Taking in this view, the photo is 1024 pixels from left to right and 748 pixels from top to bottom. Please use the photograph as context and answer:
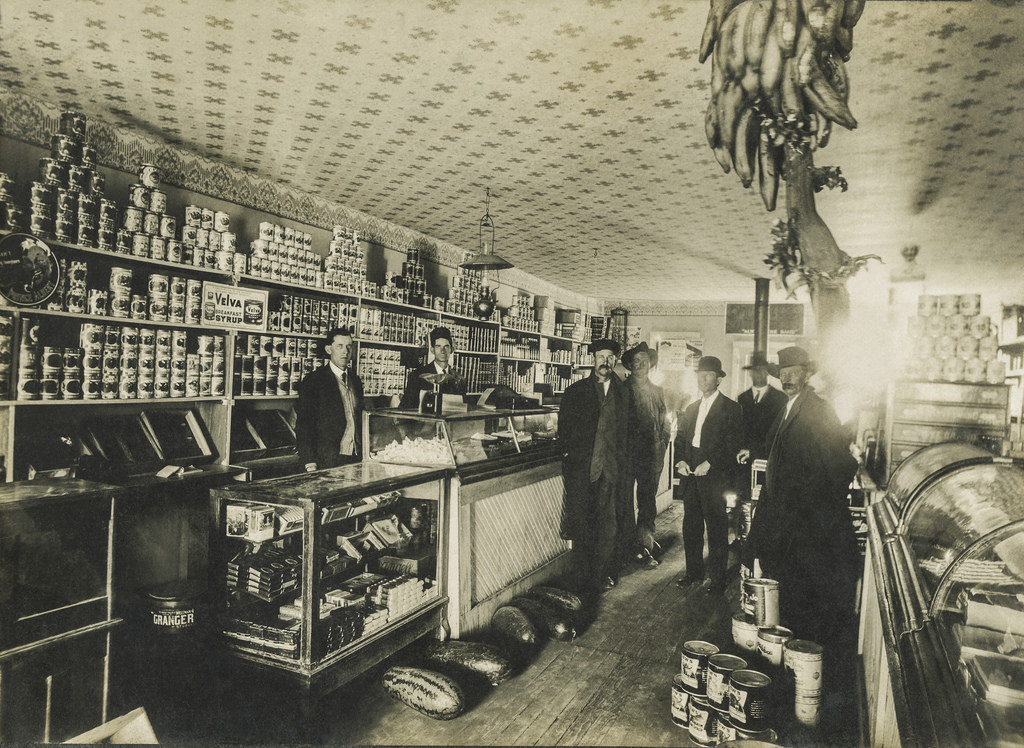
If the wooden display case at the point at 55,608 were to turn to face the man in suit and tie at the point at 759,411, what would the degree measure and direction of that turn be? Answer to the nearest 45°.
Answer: approximately 45° to its left

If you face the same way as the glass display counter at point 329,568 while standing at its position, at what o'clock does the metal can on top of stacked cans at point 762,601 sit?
The metal can on top of stacked cans is roughly at 11 o'clock from the glass display counter.

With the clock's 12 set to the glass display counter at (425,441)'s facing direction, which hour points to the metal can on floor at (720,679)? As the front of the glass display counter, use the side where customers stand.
The metal can on floor is roughly at 12 o'clock from the glass display counter.

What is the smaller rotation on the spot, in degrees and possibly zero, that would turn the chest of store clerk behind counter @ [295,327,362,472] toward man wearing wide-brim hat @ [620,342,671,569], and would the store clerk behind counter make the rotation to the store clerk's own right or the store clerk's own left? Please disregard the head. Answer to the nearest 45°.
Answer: approximately 45° to the store clerk's own left

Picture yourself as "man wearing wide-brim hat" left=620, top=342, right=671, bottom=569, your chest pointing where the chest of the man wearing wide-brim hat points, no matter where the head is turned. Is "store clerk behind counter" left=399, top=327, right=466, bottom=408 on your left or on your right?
on your right

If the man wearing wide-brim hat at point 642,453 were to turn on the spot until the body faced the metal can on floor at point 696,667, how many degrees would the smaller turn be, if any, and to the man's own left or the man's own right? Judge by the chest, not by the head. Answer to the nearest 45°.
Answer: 0° — they already face it

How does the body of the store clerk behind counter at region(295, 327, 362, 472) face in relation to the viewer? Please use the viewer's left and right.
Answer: facing the viewer and to the right of the viewer

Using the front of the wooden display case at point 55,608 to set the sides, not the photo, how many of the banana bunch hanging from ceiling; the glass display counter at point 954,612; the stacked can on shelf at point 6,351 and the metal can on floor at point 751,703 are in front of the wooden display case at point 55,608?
3

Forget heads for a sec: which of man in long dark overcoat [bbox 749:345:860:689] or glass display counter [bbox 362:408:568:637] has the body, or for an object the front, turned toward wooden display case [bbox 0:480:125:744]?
the man in long dark overcoat

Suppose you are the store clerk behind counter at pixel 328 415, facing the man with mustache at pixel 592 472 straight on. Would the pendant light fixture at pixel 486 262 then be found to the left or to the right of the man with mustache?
left

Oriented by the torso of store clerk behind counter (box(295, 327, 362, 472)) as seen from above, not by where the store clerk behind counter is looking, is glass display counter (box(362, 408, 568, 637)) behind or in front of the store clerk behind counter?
in front

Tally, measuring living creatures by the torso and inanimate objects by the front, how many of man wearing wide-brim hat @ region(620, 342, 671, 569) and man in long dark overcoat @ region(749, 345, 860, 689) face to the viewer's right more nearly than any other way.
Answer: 0

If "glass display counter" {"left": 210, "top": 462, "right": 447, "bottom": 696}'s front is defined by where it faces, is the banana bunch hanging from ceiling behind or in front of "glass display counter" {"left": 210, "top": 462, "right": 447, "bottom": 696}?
in front
